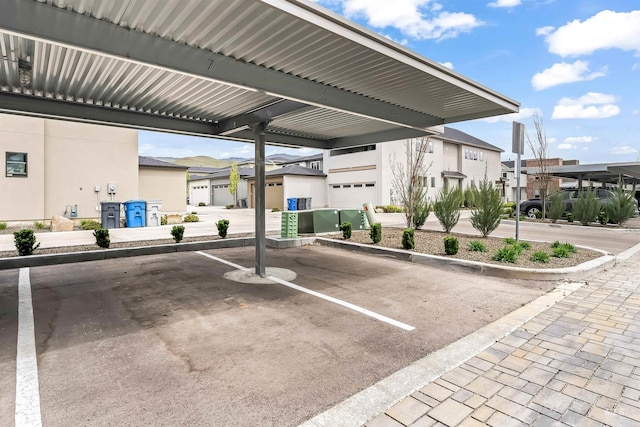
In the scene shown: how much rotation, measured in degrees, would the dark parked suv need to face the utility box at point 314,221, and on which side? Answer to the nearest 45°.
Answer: approximately 45° to its left

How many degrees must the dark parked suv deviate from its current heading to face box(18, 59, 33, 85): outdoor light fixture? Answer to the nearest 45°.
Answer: approximately 90° to its left

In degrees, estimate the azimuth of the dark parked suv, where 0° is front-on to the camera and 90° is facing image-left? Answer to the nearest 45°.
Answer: approximately 90°

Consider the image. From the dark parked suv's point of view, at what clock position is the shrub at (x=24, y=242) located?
The shrub is roughly at 10 o'clock from the dark parked suv.

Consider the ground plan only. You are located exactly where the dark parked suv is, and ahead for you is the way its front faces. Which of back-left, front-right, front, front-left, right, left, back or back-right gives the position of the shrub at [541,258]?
left

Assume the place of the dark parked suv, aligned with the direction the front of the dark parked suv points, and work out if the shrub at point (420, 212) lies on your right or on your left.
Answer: on your left

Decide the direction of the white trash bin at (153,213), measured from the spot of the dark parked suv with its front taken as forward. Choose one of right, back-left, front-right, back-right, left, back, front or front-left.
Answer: front-left

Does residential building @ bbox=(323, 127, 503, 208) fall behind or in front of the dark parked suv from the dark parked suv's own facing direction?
in front

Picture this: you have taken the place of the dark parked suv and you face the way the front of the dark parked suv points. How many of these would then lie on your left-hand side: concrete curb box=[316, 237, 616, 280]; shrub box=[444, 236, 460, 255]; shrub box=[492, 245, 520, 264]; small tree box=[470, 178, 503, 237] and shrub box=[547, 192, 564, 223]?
5

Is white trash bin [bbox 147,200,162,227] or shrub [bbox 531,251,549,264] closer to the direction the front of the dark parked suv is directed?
the white trash bin

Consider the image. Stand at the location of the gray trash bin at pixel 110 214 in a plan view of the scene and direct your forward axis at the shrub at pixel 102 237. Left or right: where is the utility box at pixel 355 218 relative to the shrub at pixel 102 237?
left

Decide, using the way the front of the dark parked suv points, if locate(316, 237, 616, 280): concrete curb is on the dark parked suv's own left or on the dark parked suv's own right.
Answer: on the dark parked suv's own left

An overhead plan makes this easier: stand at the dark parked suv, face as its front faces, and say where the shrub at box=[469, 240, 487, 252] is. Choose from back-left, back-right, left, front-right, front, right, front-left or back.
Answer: left

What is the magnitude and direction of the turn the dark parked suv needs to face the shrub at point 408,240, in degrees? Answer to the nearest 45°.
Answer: approximately 90° to its left

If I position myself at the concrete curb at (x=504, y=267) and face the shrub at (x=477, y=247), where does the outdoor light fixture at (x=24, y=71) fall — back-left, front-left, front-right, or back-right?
back-left

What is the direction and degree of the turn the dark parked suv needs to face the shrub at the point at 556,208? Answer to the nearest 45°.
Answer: approximately 90° to its left

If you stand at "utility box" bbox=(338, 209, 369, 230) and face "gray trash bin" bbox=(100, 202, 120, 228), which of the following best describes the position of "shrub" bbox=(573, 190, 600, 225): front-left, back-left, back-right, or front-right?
back-right
